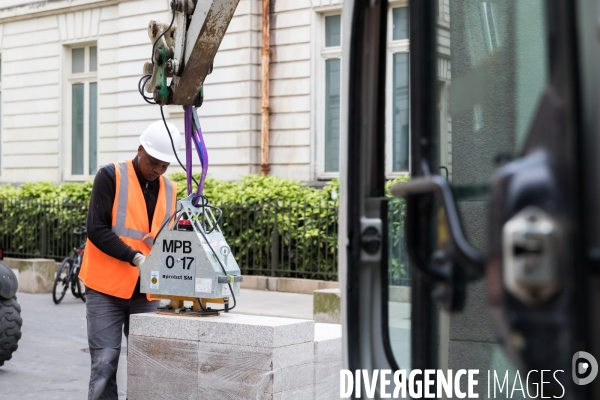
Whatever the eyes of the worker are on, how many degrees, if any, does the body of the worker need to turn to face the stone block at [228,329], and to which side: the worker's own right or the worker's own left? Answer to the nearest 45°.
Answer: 0° — they already face it

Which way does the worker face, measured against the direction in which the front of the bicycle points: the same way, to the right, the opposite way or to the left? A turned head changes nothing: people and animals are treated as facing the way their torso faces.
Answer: to the left

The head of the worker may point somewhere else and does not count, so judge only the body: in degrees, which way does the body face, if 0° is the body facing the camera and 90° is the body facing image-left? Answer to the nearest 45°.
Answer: approximately 315°

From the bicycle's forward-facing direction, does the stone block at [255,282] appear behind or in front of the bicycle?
behind

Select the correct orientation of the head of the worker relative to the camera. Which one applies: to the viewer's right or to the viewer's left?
to the viewer's right

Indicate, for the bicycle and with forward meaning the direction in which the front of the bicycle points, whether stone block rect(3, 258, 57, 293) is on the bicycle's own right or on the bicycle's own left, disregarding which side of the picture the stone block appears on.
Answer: on the bicycle's own right

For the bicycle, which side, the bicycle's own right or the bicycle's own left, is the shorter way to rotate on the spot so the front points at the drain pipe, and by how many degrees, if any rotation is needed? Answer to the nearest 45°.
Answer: approximately 180°

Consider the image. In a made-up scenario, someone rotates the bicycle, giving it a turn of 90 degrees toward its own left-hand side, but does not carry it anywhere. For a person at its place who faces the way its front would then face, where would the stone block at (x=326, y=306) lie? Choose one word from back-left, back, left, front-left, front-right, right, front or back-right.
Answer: back

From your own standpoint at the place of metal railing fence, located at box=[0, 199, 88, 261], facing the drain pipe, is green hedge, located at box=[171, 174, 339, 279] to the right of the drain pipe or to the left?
right

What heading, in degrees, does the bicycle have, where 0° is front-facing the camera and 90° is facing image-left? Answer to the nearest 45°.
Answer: approximately 45°
